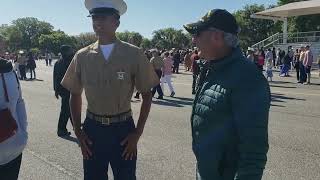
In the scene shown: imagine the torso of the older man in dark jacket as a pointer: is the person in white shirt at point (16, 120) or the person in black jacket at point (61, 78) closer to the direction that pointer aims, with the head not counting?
the person in white shirt

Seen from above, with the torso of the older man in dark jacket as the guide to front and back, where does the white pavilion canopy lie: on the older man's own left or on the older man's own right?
on the older man's own right

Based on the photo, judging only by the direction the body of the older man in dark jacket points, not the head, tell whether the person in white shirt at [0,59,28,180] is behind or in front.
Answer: in front

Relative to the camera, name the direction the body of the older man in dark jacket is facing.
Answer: to the viewer's left

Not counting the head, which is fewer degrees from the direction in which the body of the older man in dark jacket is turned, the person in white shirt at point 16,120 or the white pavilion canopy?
the person in white shirt
